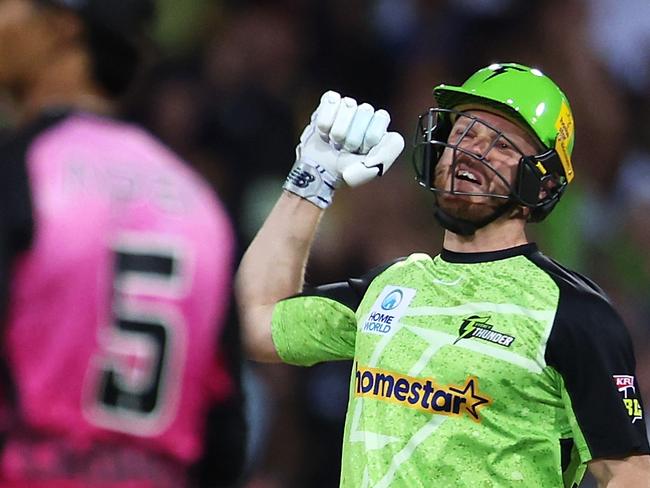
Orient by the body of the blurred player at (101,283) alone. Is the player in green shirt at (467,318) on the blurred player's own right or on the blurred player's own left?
on the blurred player's own right

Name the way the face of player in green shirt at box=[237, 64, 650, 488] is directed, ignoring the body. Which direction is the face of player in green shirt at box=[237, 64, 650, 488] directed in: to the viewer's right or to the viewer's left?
to the viewer's left

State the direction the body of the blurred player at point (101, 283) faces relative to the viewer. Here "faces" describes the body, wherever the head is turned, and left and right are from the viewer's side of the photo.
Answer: facing away from the viewer and to the left of the viewer

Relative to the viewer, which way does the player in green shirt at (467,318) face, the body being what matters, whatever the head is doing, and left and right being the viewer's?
facing the viewer and to the left of the viewer

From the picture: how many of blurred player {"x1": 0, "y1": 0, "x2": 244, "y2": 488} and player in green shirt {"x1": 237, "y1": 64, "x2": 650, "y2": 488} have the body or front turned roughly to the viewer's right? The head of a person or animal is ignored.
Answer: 0
